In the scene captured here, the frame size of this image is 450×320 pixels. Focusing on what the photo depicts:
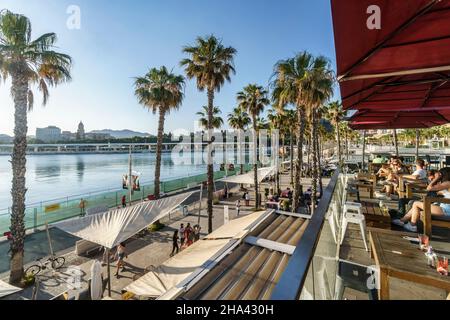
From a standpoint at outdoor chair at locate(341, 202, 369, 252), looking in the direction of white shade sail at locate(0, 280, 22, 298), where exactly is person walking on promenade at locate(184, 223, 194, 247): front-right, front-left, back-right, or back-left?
front-right

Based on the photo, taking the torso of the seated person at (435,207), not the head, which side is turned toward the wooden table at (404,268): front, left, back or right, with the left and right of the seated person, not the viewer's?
left

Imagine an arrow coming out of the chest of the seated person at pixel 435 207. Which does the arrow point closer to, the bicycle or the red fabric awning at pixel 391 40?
the bicycle

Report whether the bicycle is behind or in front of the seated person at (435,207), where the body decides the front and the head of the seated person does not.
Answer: in front

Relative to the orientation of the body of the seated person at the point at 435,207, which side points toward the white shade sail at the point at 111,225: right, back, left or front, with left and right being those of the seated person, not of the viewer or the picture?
front

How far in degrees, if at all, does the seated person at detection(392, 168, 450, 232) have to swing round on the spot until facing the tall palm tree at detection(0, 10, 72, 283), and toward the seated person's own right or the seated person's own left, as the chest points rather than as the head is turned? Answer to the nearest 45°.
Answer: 0° — they already face it

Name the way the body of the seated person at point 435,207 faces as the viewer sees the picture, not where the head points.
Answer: to the viewer's left

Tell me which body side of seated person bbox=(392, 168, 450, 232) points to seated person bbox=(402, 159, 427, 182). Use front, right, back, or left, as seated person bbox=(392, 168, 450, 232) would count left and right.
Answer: right

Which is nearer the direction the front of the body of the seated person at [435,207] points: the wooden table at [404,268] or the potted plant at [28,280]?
the potted plant

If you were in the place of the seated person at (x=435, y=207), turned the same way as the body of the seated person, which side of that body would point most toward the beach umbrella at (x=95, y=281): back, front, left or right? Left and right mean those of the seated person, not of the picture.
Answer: front

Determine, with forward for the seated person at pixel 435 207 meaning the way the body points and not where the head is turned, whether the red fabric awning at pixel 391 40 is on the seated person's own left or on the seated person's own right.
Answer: on the seated person's own left
